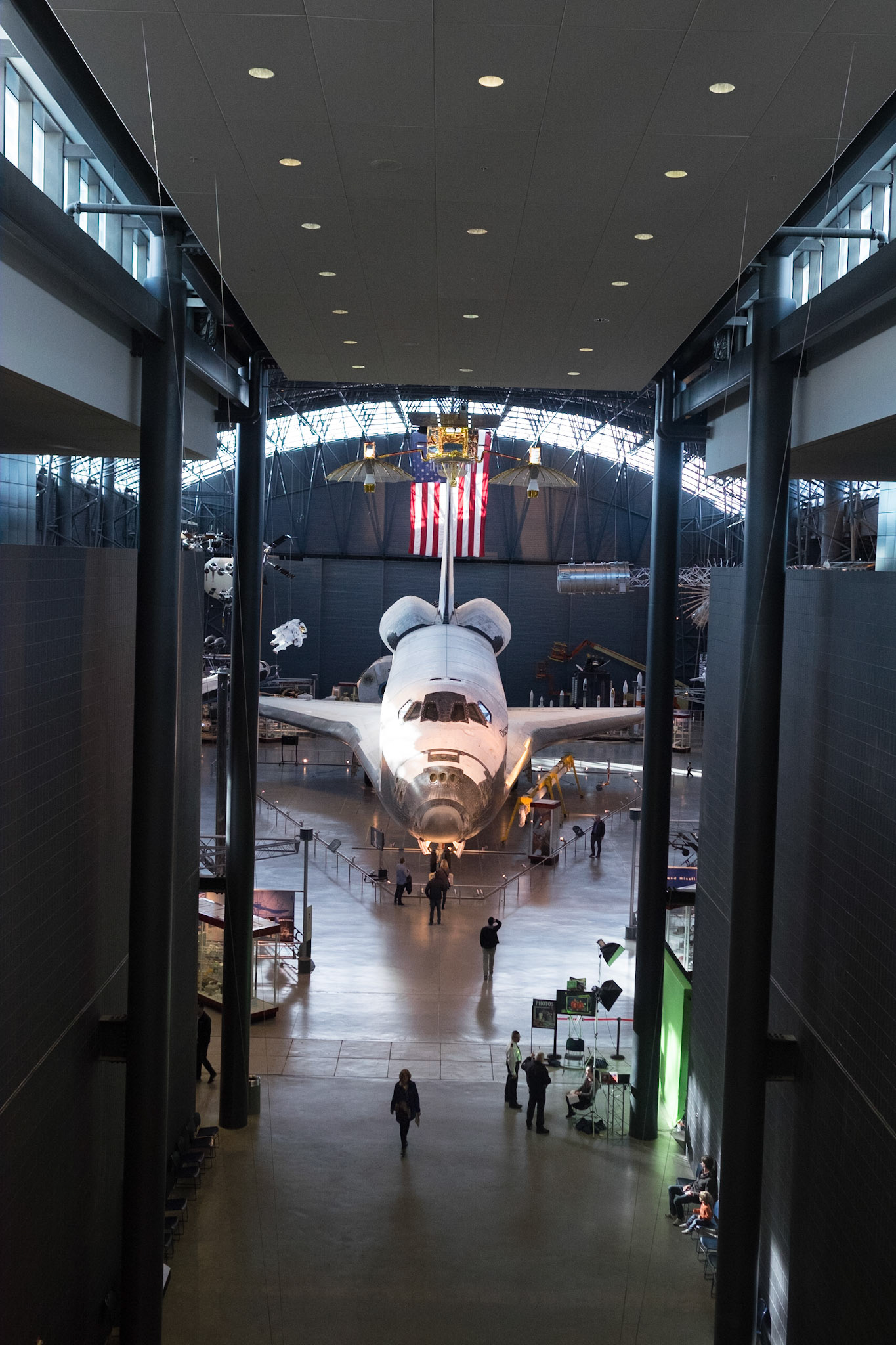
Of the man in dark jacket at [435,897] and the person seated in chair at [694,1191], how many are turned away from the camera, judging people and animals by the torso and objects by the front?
1

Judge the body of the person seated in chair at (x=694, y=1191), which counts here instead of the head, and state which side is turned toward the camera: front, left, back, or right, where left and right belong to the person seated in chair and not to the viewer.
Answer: left

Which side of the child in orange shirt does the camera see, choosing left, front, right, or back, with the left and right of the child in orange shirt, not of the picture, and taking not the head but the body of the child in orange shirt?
left

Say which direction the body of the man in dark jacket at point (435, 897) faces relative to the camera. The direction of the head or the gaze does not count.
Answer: away from the camera

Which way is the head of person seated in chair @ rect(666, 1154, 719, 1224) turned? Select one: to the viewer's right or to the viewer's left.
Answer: to the viewer's left

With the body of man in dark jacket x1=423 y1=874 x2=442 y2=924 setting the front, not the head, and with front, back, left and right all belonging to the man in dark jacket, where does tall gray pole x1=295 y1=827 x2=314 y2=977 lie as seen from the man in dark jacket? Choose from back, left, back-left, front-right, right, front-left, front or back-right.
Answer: back-left

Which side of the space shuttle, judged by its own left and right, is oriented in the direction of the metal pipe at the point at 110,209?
front

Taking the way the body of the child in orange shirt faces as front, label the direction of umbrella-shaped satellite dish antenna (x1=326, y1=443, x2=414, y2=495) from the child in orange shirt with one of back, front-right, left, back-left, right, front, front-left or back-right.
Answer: front-right

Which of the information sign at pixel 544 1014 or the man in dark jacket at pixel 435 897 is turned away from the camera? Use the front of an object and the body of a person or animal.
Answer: the man in dark jacket

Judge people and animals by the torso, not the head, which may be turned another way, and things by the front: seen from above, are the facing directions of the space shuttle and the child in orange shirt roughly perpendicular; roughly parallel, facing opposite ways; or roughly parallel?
roughly perpendicular

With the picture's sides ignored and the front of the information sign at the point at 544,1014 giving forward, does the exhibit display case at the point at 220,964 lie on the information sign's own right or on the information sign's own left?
on the information sign's own right
